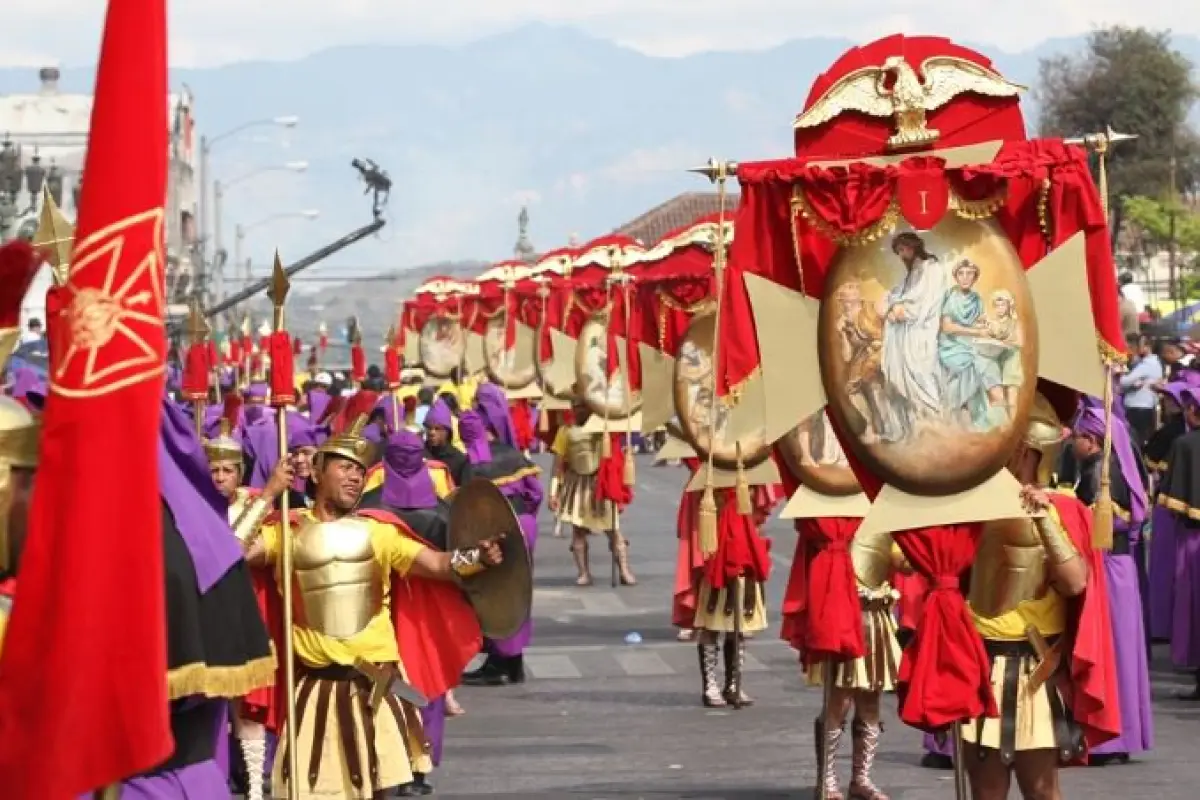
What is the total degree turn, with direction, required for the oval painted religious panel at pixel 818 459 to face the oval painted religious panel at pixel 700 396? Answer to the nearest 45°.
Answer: approximately 180°

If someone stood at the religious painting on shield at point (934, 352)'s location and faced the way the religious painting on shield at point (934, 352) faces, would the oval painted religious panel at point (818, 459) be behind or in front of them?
behind

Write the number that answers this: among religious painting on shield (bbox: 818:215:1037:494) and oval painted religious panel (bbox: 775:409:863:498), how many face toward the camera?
2

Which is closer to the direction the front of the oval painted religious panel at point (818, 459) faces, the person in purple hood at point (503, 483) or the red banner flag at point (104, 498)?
the red banner flag
